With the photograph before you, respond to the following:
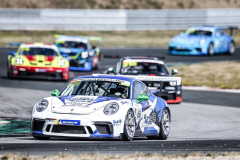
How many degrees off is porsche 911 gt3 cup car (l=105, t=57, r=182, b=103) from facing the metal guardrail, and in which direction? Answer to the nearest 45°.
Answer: approximately 180°

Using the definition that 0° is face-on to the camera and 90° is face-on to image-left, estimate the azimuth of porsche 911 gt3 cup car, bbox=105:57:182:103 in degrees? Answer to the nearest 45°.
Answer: approximately 0°

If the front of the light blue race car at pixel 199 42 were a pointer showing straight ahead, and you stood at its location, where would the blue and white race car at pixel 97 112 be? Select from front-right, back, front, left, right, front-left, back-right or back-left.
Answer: front-left

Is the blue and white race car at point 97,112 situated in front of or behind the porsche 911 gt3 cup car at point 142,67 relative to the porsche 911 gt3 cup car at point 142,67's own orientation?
in front

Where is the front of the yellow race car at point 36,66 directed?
toward the camera

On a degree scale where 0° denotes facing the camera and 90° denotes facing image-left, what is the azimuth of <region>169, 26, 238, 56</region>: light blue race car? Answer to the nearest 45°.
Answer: approximately 45°

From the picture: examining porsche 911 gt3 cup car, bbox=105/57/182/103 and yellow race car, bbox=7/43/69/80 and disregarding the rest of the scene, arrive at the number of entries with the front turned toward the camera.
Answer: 2

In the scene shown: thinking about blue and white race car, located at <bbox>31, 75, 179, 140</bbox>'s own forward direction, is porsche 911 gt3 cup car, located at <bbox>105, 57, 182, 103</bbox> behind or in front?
behind

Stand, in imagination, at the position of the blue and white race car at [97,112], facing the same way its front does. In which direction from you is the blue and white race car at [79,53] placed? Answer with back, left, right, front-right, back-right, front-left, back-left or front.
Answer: back-right

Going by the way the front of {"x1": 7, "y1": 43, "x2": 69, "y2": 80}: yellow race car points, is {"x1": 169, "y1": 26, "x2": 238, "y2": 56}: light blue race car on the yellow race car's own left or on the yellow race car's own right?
on the yellow race car's own left

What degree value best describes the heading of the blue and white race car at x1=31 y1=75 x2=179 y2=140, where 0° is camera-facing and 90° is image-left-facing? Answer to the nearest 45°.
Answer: approximately 45°
